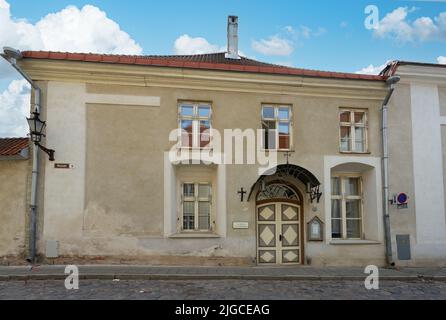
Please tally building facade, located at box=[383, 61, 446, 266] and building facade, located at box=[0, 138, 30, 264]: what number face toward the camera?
2

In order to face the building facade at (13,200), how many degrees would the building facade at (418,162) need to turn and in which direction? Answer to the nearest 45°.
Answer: approximately 45° to its right

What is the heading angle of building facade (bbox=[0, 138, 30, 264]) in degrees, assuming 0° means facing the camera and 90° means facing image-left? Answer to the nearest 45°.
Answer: approximately 0°
